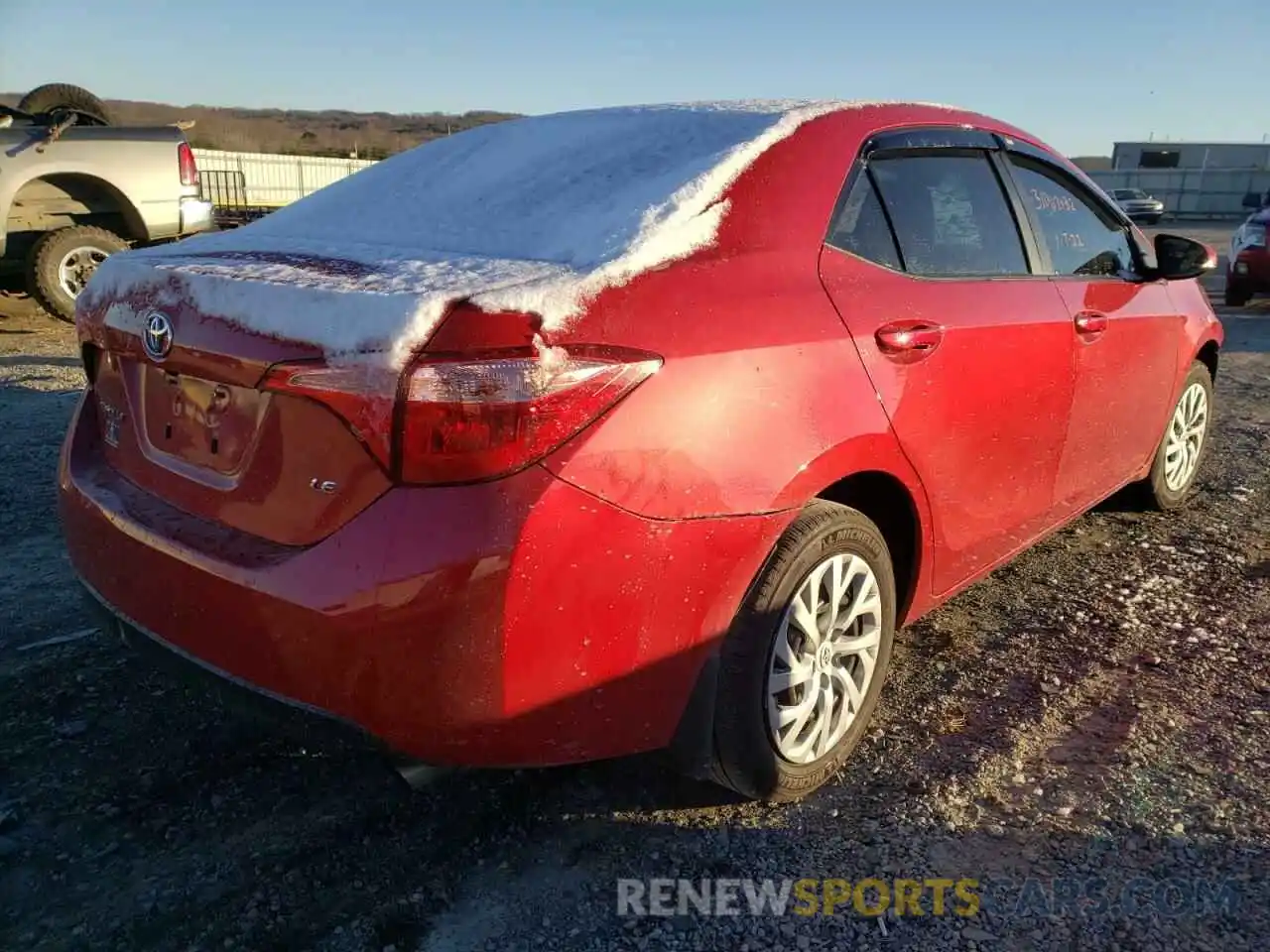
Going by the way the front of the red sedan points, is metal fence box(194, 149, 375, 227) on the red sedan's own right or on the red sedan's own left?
on the red sedan's own left

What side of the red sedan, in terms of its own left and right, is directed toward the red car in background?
front

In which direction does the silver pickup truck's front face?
to the viewer's left

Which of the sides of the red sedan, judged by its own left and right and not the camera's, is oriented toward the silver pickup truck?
left

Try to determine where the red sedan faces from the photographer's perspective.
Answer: facing away from the viewer and to the right of the viewer

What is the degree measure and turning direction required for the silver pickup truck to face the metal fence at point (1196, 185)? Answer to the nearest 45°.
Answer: approximately 135° to its right

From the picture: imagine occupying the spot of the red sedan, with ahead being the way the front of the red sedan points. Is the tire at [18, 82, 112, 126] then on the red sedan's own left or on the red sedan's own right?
on the red sedan's own left

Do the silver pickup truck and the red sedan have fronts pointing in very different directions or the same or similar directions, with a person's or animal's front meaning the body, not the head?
very different directions

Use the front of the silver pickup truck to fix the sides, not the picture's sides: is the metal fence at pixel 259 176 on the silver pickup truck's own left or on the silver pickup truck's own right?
on the silver pickup truck's own right

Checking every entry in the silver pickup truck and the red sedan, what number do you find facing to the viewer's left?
1

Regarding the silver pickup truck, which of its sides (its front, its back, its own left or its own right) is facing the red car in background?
back

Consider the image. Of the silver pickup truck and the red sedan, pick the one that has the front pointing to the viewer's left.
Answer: the silver pickup truck
